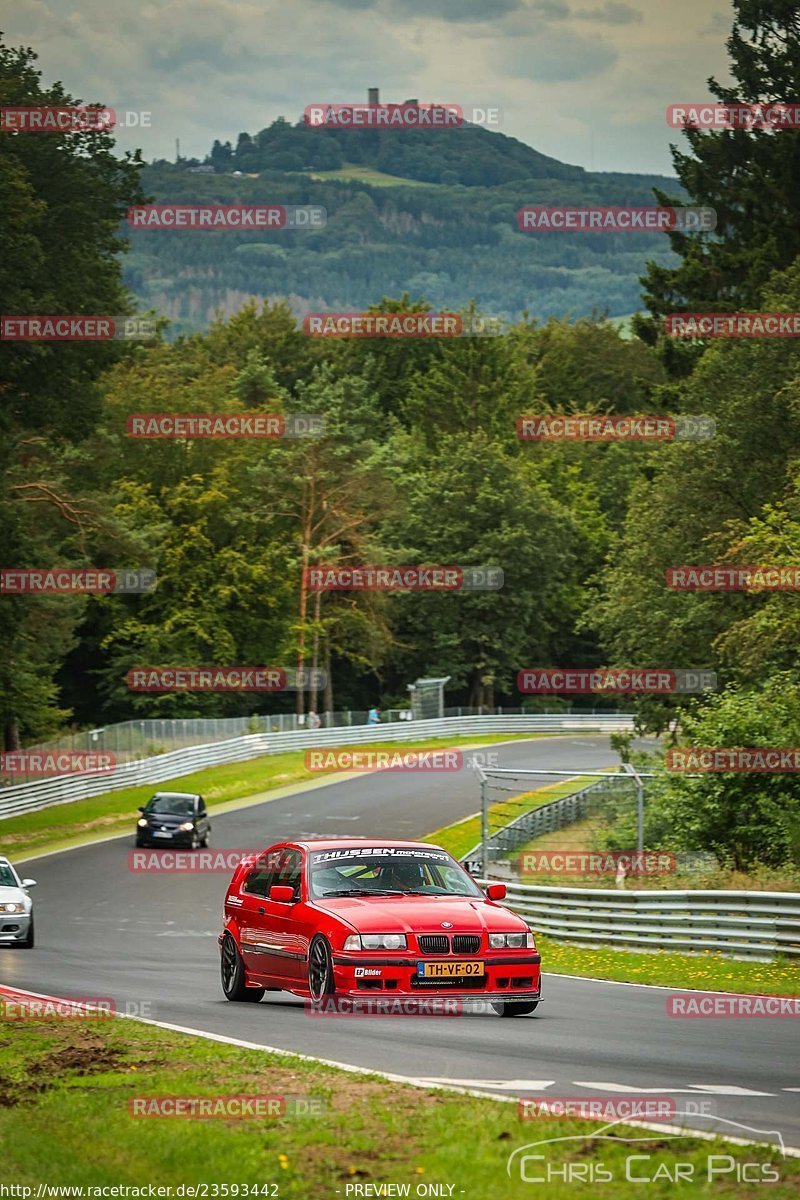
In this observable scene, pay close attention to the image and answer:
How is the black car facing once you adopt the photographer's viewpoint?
facing the viewer and to the left of the viewer

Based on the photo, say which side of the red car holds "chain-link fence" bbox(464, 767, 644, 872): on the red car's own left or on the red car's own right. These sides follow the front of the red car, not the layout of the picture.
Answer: on the red car's own left

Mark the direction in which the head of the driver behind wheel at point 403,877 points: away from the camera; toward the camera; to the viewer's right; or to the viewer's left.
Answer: toward the camera

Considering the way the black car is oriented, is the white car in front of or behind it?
in front

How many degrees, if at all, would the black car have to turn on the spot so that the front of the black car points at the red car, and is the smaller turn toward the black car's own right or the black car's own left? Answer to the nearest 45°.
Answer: approximately 45° to the black car's own left

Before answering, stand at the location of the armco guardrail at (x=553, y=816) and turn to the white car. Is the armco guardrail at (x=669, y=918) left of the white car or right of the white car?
left

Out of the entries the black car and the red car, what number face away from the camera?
0

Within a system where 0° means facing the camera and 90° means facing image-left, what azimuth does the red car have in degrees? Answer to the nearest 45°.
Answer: approximately 315°

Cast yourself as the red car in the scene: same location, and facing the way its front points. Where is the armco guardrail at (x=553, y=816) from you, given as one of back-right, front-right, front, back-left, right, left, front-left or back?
back-left

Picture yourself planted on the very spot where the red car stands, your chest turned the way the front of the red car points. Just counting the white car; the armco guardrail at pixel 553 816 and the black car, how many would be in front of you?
0
